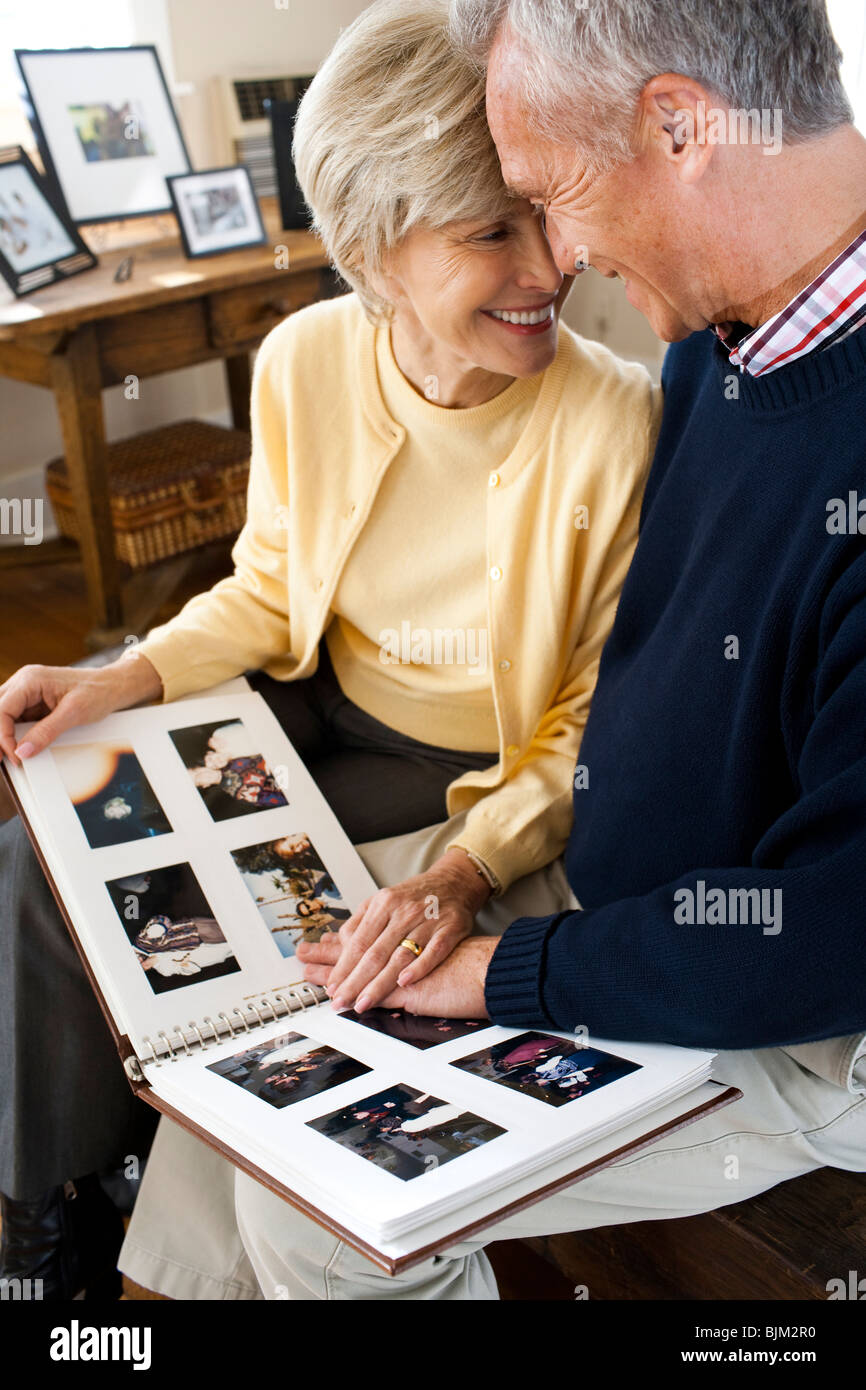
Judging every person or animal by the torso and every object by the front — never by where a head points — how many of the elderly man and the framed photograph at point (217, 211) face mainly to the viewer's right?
0

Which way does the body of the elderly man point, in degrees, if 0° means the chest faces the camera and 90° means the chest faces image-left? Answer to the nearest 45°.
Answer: approximately 45°

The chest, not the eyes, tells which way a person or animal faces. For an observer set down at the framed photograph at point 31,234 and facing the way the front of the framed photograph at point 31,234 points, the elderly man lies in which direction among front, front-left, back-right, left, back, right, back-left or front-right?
front-right

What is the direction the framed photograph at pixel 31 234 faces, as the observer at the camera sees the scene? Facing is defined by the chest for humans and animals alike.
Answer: facing the viewer and to the right of the viewer

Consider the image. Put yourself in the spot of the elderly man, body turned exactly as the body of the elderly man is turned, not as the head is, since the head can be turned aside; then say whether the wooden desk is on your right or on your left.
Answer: on your right

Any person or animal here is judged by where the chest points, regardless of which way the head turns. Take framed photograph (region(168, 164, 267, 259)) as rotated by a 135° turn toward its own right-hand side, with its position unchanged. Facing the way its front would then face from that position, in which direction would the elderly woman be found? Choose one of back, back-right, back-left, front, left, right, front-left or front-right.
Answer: back-left

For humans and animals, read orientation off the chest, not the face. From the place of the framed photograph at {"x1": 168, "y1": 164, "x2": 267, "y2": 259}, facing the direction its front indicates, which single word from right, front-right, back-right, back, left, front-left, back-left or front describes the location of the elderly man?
front

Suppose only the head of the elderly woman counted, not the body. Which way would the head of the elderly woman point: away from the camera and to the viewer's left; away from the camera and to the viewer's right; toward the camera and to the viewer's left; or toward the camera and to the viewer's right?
toward the camera and to the viewer's right

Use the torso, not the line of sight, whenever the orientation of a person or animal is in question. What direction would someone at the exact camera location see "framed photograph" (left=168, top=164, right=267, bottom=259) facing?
facing the viewer

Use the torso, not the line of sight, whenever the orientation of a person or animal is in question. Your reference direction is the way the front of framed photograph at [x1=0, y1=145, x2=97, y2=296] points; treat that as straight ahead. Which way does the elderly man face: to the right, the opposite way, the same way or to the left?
to the right

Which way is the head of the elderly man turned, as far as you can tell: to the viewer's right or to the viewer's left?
to the viewer's left

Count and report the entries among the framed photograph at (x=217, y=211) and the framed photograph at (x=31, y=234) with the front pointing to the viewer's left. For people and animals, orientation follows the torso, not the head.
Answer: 0
